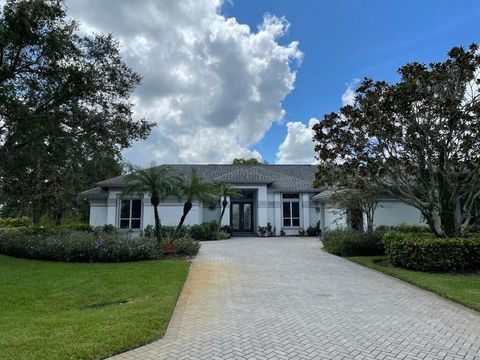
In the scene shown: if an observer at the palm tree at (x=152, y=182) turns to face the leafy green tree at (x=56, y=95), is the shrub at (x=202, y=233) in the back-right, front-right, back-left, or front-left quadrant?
back-right

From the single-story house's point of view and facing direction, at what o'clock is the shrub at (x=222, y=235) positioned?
The shrub is roughly at 1 o'clock from the single-story house.

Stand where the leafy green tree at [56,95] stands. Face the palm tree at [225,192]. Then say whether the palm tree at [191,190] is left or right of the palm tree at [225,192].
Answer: right

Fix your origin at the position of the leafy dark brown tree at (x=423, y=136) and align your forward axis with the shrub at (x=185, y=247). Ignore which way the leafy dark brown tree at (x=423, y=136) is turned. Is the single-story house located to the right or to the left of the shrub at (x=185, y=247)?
right

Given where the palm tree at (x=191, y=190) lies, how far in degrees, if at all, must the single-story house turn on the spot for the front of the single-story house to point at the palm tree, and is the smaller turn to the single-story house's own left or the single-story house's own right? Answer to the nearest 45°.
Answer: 0° — it already faces it

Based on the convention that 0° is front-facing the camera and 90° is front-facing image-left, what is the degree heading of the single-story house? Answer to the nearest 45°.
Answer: approximately 0°
